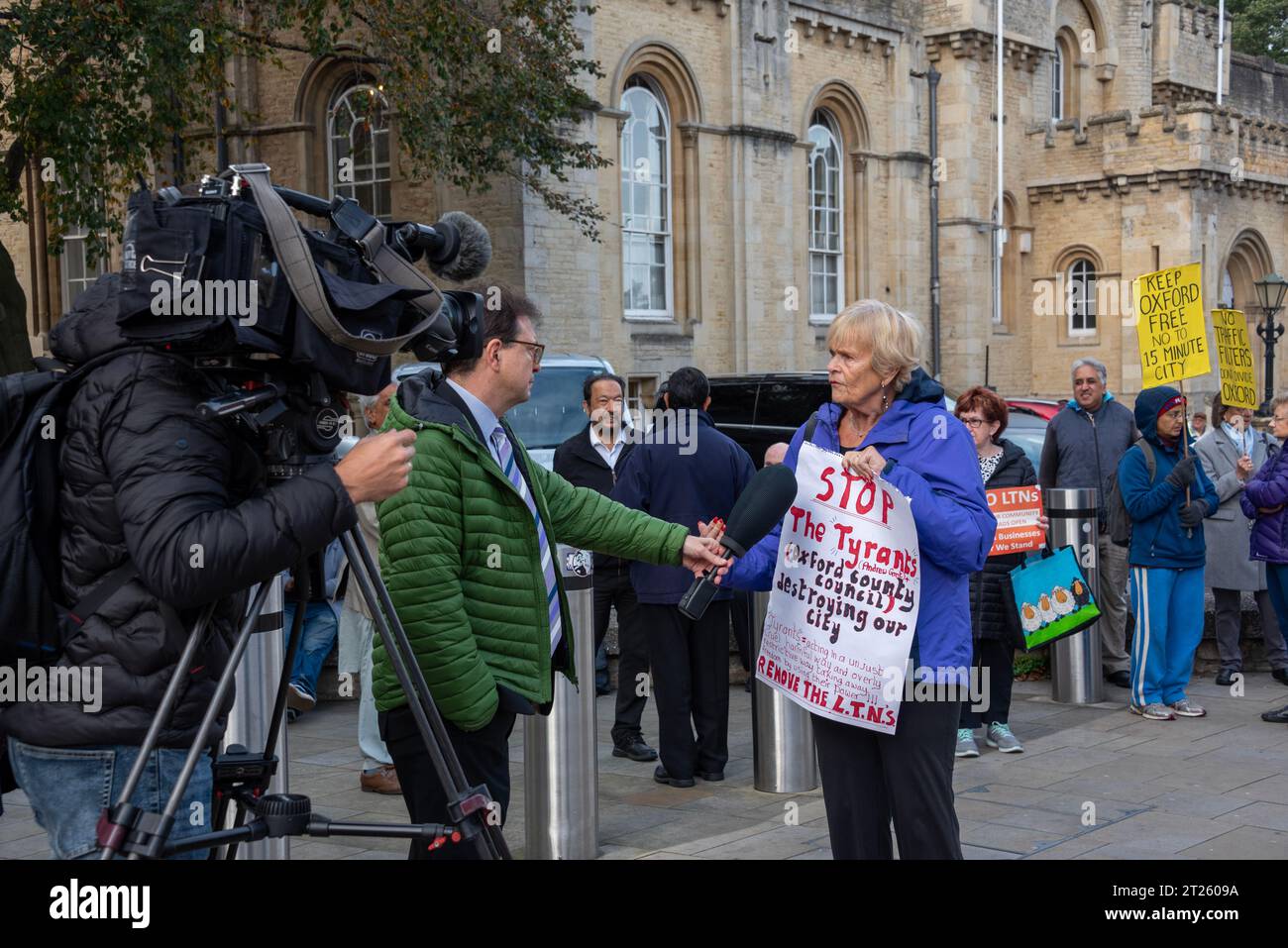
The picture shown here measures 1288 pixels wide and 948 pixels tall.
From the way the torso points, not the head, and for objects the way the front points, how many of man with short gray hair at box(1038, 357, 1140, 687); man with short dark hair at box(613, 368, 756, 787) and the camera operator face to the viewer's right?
1

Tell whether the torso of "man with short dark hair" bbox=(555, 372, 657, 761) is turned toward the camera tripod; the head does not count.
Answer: yes

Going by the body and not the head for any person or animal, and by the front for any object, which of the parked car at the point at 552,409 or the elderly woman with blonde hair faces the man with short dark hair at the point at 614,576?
the parked car

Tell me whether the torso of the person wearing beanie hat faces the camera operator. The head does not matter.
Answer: no

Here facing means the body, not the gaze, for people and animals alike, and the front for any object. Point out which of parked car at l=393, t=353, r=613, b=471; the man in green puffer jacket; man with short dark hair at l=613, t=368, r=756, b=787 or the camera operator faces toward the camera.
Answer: the parked car

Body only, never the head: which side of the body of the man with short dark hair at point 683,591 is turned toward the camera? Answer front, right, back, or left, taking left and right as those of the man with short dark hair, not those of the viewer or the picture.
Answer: back

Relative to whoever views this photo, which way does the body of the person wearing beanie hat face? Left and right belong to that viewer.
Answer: facing the viewer and to the right of the viewer

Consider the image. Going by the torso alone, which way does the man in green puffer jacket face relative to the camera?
to the viewer's right

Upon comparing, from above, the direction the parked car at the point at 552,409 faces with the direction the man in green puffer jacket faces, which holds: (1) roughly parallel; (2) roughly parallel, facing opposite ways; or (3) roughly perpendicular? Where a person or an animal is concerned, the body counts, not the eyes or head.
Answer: roughly perpendicular

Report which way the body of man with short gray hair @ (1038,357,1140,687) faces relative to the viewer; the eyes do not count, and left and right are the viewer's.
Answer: facing the viewer

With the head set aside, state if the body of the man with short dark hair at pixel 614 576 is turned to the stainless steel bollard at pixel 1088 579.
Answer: no

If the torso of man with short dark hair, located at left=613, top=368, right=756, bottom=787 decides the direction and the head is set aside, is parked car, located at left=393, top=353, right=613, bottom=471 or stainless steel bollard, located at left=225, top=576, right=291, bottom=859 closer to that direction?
the parked car

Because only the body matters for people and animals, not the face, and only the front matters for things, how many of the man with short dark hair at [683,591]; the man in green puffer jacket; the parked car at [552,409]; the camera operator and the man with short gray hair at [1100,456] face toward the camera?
2

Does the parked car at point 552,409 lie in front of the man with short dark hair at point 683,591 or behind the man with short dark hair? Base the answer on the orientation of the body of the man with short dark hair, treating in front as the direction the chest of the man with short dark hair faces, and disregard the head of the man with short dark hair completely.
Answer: in front

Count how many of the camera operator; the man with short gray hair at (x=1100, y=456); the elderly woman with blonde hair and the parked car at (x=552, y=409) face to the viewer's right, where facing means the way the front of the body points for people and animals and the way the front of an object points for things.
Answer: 1

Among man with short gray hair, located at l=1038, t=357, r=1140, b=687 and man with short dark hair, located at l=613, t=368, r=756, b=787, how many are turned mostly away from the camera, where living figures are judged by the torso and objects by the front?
1

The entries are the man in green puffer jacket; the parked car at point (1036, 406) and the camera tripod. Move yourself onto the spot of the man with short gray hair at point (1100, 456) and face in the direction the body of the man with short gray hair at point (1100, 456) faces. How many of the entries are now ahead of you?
2

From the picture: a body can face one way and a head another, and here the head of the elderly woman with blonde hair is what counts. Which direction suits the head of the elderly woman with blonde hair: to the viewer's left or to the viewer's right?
to the viewer's left

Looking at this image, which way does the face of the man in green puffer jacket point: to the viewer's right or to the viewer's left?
to the viewer's right
